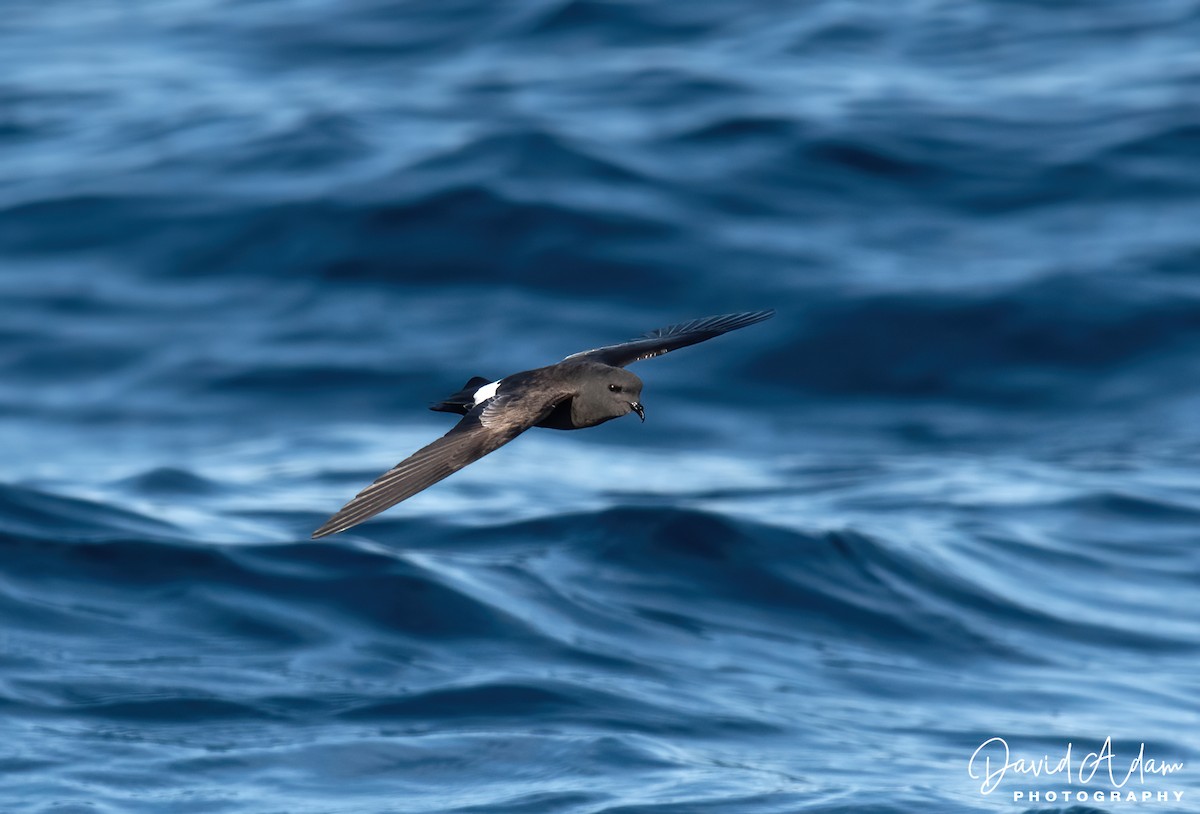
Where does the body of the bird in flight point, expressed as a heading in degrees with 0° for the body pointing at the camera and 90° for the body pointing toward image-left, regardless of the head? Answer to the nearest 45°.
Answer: approximately 315°
